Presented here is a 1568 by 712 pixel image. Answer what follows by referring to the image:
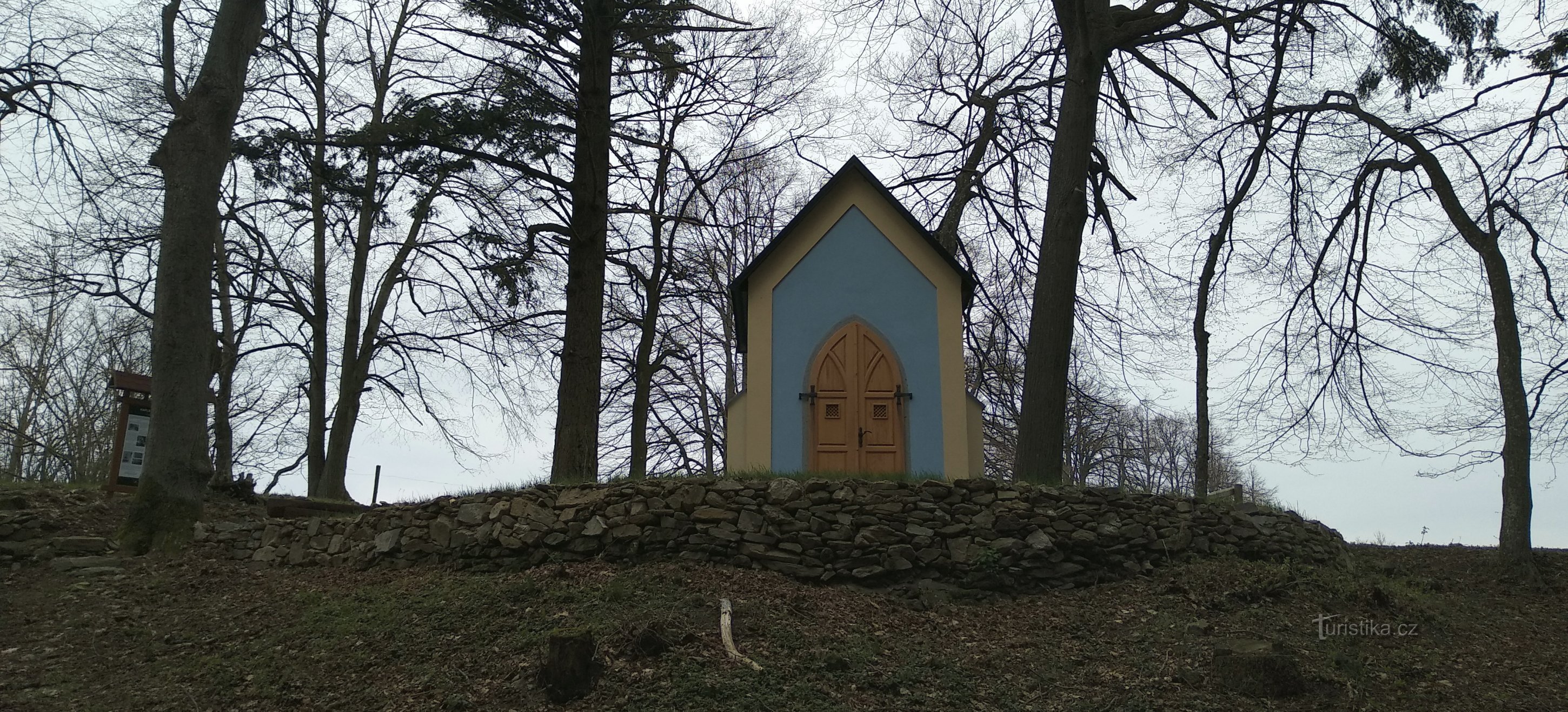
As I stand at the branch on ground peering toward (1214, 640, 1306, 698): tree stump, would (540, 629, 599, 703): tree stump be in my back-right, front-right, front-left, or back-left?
back-right

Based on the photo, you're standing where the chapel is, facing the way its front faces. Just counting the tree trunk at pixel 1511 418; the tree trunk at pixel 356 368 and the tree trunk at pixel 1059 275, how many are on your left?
2

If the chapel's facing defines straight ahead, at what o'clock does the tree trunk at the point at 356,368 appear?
The tree trunk is roughly at 4 o'clock from the chapel.

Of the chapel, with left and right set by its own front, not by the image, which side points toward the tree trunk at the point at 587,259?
right

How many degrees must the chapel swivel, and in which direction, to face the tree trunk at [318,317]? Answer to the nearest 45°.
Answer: approximately 135° to its right

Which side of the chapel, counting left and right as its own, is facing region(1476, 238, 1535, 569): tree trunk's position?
left

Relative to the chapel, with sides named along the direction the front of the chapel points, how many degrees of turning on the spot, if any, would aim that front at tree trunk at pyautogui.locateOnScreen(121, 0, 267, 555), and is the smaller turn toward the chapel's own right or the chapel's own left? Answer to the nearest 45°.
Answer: approximately 90° to the chapel's own right

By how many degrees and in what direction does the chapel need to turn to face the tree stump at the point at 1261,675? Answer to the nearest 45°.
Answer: approximately 45° to its left

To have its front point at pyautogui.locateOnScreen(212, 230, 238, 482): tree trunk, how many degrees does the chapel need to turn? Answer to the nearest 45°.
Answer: approximately 135° to its right

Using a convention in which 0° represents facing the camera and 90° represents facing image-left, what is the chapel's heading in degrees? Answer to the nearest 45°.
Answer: approximately 0°

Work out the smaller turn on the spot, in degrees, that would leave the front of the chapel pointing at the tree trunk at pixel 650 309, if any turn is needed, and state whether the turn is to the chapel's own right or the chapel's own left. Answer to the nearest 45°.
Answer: approximately 135° to the chapel's own right
